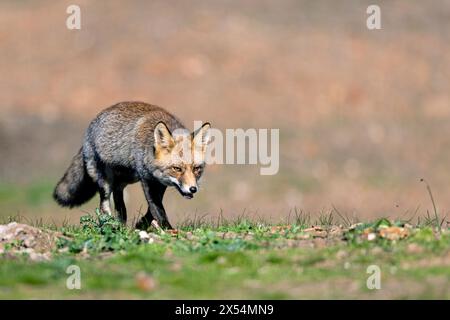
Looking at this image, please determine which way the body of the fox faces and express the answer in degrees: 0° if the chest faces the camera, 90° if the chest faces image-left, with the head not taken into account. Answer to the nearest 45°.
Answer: approximately 315°
